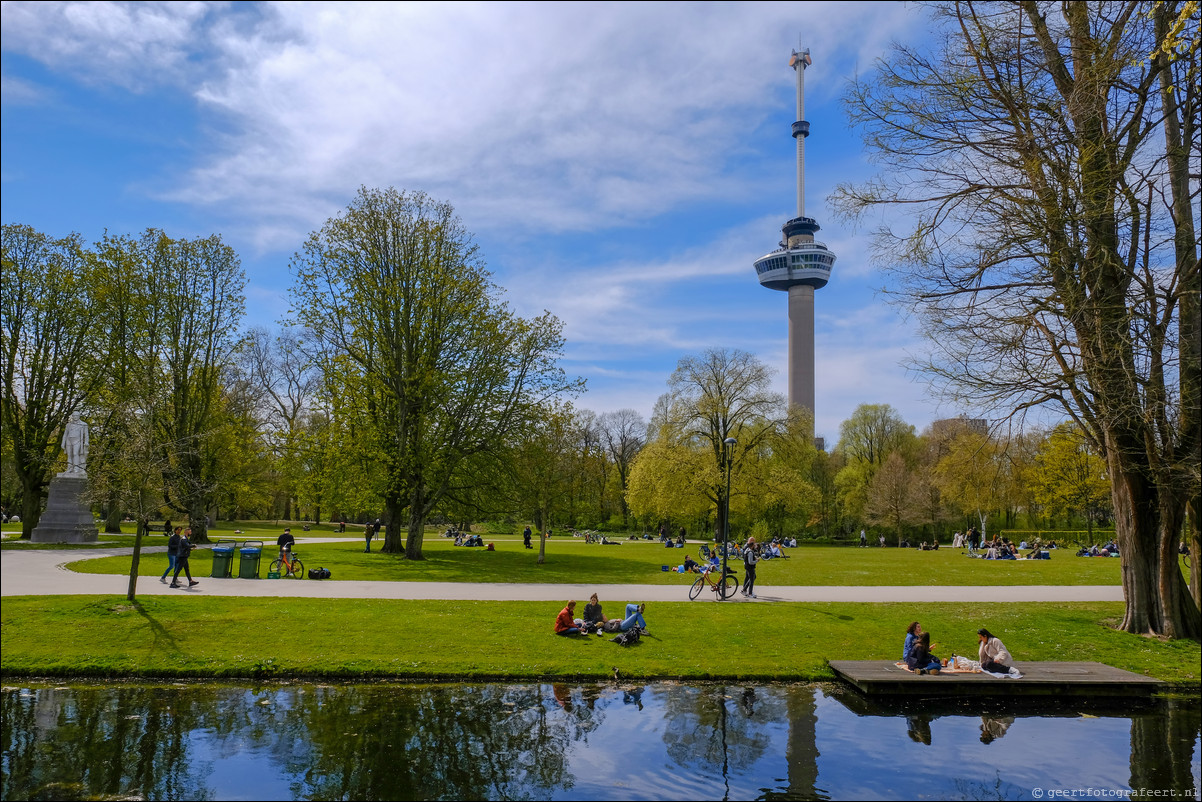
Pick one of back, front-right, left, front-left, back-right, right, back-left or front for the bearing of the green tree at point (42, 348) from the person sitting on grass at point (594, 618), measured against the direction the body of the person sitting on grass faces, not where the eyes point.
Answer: back-right

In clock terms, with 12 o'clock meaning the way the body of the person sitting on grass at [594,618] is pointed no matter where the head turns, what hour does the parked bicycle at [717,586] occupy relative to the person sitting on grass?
The parked bicycle is roughly at 7 o'clock from the person sitting on grass.

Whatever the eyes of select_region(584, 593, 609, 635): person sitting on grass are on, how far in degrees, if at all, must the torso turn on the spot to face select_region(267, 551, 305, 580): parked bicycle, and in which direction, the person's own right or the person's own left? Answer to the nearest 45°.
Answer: approximately 135° to the person's own right

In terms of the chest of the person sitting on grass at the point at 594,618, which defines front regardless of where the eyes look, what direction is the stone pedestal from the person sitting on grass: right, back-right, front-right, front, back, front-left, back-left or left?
back-right

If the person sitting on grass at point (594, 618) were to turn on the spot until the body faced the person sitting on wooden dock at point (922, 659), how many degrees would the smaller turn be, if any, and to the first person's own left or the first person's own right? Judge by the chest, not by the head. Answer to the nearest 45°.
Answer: approximately 45° to the first person's own left

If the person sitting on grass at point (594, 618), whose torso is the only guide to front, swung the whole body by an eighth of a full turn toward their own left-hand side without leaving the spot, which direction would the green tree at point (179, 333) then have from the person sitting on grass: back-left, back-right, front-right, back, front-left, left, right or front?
back

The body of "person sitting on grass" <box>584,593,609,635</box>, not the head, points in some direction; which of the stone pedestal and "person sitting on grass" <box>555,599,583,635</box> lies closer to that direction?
the person sitting on grass

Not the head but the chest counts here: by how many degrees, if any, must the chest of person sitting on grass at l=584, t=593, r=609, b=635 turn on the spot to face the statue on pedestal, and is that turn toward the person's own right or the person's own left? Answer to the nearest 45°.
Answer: approximately 135° to the person's own right

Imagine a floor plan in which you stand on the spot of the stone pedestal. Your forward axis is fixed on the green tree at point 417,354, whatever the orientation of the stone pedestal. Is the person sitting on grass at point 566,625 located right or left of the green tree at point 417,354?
right

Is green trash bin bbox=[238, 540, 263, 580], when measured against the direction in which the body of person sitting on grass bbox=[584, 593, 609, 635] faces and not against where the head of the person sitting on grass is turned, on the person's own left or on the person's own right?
on the person's own right

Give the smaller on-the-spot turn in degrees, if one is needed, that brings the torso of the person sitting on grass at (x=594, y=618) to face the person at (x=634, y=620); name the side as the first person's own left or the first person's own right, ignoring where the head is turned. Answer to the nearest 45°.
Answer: approximately 90° to the first person's own left

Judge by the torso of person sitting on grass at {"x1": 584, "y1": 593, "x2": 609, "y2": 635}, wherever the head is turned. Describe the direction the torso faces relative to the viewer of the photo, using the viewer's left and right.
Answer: facing the viewer

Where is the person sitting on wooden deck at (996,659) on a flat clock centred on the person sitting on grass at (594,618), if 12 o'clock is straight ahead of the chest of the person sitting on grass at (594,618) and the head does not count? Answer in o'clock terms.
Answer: the person sitting on wooden deck at (996,659) is roughly at 10 o'clock from the person sitting on grass at (594,618).
